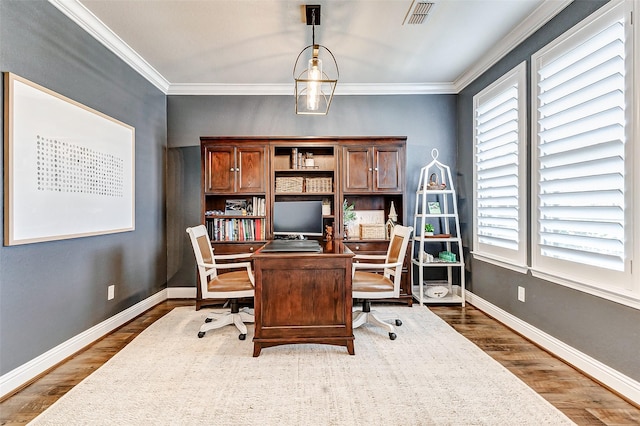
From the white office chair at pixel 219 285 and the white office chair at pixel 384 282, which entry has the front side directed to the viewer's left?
the white office chair at pixel 384 282

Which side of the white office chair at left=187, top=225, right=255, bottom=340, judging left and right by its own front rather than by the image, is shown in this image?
right

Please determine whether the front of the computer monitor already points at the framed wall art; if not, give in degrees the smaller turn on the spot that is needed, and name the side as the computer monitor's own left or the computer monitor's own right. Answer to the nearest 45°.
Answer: approximately 45° to the computer monitor's own right

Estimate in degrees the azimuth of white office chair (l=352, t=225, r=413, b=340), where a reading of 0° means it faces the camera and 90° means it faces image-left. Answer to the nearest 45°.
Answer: approximately 90°

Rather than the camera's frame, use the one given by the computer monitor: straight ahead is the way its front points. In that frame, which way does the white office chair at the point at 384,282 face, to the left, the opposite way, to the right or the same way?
to the right

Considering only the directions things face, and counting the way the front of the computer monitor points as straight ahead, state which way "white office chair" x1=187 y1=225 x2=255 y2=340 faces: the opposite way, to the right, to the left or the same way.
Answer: to the left

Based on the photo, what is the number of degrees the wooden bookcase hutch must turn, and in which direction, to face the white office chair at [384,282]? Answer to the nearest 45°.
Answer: approximately 45° to its left

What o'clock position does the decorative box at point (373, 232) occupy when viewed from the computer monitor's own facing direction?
The decorative box is roughly at 9 o'clock from the computer monitor.

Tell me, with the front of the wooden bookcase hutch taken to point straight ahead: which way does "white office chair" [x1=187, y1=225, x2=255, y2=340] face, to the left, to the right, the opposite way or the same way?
to the left

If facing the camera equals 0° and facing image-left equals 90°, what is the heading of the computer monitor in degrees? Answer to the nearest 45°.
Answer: approximately 0°
